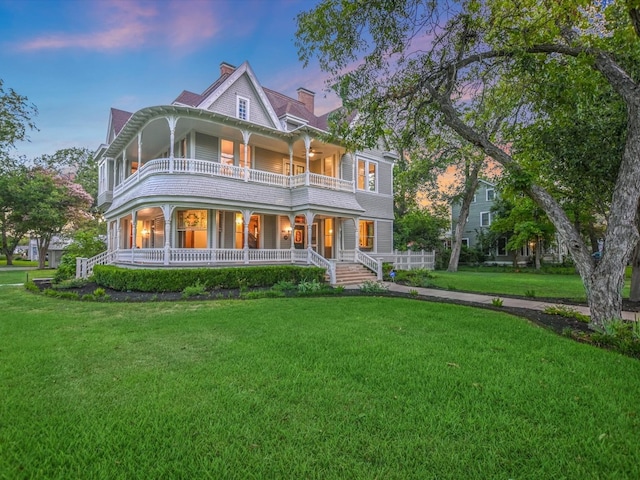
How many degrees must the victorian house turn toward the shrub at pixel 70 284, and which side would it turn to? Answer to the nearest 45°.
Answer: approximately 135° to its right

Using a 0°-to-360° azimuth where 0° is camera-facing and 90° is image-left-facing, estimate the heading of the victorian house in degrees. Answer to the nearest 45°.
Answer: approximately 315°

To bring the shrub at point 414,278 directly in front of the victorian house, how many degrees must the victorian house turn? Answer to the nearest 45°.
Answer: approximately 45° to its left

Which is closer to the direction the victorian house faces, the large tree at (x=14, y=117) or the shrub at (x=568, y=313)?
the shrub

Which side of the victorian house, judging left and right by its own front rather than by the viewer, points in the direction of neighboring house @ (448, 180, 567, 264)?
left

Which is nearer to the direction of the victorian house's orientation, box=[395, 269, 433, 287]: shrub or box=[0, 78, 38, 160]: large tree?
the shrub

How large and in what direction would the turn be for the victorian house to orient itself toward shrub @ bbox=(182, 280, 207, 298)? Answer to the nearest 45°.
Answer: approximately 45° to its right

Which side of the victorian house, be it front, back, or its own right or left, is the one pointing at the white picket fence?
left

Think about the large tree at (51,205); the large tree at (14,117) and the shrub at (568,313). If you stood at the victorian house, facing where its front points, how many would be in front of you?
1
